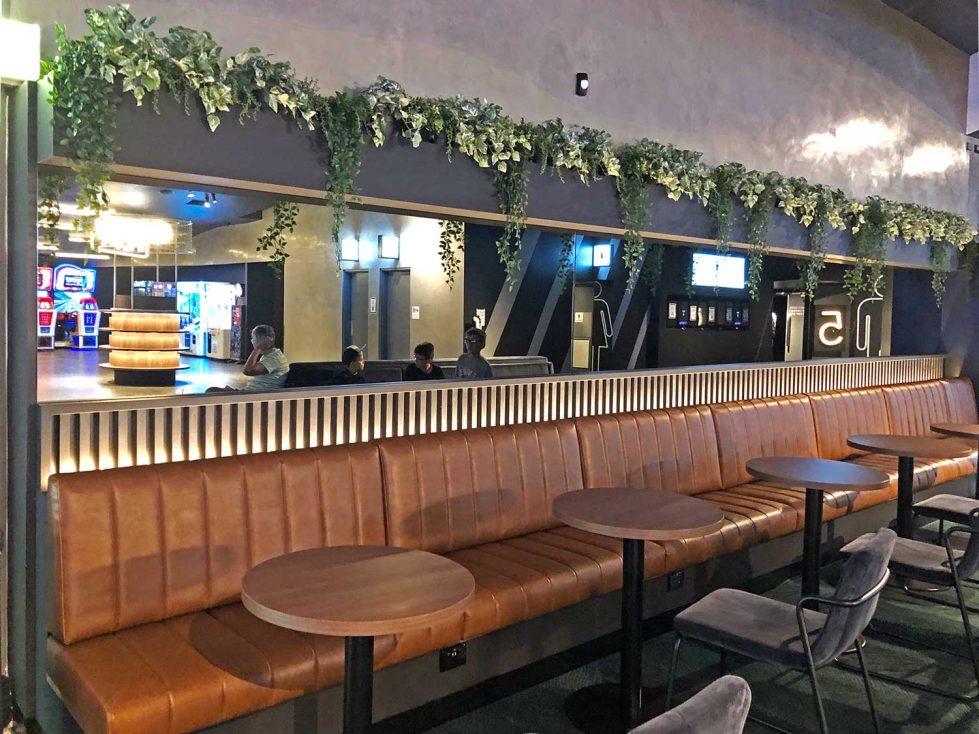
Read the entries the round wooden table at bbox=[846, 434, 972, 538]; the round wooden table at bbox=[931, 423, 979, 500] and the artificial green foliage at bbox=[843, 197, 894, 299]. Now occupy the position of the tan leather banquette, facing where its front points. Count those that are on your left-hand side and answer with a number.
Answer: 3

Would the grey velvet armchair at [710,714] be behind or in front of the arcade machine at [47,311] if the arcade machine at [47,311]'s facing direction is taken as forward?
in front

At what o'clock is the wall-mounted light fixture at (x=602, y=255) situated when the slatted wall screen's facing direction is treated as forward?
The wall-mounted light fixture is roughly at 8 o'clock from the slatted wall screen.

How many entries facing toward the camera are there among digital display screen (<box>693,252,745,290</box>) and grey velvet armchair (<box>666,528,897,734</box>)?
1

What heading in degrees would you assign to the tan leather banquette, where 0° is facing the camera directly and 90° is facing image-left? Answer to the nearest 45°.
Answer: approximately 315°

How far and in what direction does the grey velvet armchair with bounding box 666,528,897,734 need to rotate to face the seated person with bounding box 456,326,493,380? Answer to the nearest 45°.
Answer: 0° — it already faces them

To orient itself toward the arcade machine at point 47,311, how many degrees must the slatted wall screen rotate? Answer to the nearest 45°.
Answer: approximately 180°

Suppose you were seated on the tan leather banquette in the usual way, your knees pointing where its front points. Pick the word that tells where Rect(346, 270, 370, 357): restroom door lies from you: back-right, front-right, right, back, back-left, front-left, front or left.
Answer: back-left

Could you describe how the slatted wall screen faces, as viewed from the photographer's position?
facing the viewer and to the right of the viewer

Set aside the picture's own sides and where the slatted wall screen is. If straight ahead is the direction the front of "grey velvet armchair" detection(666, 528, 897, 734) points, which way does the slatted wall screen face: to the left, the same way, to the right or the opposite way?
the opposite way

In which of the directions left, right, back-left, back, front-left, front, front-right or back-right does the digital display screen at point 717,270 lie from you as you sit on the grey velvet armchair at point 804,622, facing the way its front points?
front-right

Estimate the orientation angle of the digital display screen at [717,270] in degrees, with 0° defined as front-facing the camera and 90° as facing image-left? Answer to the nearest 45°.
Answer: approximately 0°

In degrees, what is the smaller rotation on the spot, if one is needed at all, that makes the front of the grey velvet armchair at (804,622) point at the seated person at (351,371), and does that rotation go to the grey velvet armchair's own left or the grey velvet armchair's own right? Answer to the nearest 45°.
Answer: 0° — it already faces them

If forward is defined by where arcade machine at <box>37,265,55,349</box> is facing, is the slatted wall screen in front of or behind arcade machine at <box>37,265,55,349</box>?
in front

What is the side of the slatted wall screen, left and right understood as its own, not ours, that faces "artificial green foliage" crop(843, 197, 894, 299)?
left

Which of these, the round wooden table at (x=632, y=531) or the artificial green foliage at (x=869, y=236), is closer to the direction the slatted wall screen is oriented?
the round wooden table

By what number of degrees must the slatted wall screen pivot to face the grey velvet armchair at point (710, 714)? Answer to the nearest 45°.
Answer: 0° — it already faces it

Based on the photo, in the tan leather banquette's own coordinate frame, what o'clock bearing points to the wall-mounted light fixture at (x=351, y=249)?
The wall-mounted light fixture is roughly at 7 o'clock from the tan leather banquette.
